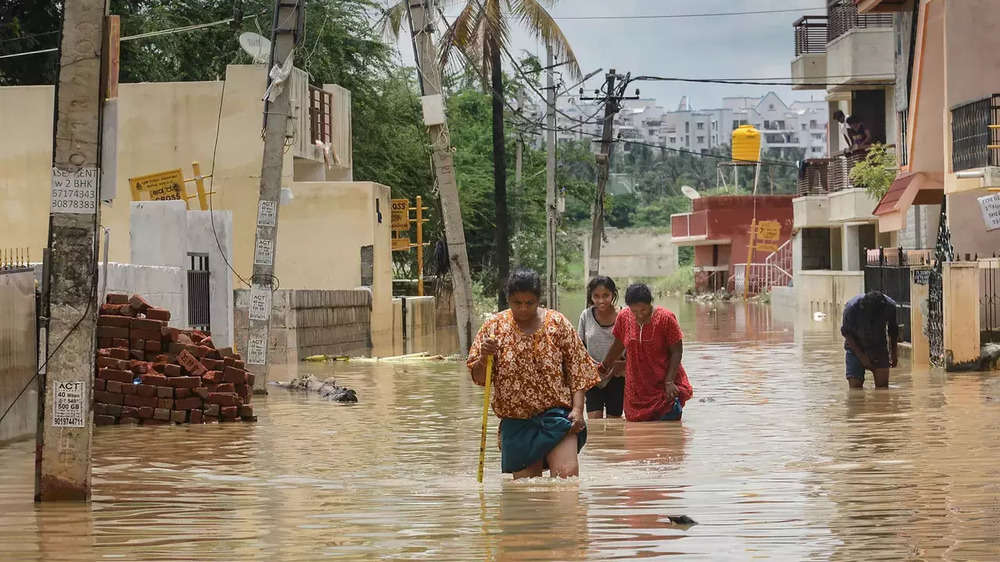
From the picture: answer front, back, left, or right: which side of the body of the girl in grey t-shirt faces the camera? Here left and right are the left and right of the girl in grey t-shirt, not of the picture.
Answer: front

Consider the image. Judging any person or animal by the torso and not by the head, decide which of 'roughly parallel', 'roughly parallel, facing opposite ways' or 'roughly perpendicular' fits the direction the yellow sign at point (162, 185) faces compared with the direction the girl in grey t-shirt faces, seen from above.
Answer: roughly parallel

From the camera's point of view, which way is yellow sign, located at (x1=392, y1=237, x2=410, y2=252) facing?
toward the camera

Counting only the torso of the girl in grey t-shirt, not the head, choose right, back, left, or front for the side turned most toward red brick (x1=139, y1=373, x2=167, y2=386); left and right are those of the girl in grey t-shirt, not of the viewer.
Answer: right

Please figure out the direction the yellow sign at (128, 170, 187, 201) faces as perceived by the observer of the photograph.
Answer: facing the viewer

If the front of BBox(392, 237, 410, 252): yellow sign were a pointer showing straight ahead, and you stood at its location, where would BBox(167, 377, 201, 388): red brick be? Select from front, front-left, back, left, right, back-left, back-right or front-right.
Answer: front

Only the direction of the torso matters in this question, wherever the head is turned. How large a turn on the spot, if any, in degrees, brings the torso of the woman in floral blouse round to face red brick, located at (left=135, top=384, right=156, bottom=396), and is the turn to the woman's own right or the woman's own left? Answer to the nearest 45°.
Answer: approximately 135° to the woman's own right

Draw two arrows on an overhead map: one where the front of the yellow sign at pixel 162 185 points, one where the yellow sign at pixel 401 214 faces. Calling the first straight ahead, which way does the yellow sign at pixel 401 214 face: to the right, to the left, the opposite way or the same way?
the same way

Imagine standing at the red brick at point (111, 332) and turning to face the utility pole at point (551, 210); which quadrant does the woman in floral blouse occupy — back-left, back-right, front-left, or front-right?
back-right

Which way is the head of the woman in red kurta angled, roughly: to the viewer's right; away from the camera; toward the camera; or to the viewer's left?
toward the camera

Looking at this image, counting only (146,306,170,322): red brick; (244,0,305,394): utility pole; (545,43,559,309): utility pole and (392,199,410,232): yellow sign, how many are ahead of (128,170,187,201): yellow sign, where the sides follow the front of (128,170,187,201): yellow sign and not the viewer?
2

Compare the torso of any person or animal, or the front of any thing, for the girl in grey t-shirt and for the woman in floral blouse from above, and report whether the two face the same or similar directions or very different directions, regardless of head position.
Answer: same or similar directions

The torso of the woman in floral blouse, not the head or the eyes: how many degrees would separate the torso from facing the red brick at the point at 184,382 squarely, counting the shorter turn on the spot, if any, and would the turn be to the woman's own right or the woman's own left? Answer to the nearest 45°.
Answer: approximately 135° to the woman's own right

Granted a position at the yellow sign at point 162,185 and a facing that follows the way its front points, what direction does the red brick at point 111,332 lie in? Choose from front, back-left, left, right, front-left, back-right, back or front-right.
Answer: front

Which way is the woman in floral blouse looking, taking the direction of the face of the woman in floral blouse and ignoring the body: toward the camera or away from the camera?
toward the camera
